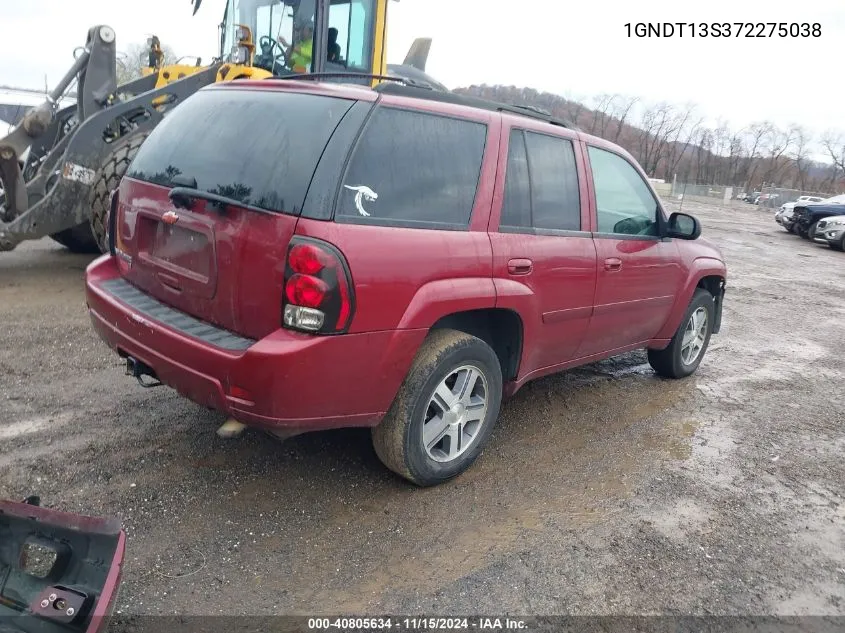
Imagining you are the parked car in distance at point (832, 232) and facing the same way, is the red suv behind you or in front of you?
in front

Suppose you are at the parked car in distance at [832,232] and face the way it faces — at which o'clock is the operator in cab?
The operator in cab is roughly at 11 o'clock from the parked car in distance.

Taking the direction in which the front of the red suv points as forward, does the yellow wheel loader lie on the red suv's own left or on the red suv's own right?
on the red suv's own left

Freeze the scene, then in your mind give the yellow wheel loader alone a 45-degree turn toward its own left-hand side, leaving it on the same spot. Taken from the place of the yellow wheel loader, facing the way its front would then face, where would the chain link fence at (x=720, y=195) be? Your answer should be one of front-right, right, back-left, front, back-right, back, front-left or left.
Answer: back-left

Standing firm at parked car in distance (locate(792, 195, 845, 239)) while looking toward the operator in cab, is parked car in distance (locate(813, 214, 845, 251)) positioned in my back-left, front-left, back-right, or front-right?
front-left

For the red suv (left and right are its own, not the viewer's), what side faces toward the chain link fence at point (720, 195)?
front

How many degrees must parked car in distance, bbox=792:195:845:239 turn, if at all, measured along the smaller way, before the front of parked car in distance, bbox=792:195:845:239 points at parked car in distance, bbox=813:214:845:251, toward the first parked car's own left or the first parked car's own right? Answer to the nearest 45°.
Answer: approximately 45° to the first parked car's own left

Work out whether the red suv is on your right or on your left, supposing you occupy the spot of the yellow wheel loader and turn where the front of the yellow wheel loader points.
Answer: on your left

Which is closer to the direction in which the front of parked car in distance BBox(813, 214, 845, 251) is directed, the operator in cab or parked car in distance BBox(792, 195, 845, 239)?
the operator in cab

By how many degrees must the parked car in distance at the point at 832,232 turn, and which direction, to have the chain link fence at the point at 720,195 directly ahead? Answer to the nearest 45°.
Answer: approximately 135° to its right

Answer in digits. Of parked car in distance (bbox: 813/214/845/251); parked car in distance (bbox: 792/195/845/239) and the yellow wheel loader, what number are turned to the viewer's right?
0

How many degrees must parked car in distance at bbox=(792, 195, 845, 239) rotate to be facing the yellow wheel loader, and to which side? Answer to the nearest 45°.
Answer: approximately 45° to its left

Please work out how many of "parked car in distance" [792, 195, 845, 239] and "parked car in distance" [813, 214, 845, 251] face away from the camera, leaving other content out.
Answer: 0

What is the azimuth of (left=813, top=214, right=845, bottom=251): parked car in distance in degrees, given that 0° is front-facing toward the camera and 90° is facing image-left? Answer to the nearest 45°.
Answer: approximately 45°

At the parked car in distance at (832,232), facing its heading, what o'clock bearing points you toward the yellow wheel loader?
The yellow wheel loader is roughly at 11 o'clock from the parked car in distance.
